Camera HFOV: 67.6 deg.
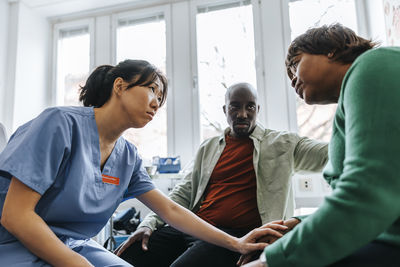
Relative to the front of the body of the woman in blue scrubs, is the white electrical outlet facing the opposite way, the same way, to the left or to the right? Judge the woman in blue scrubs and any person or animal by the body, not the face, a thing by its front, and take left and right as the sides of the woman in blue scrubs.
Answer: to the right

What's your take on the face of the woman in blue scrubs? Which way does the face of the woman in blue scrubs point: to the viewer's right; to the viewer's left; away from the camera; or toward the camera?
to the viewer's right

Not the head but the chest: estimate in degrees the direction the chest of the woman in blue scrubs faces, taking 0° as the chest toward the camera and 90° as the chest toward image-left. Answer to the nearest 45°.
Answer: approximately 315°

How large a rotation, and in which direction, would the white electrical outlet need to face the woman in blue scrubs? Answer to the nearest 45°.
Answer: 0° — it already faces them

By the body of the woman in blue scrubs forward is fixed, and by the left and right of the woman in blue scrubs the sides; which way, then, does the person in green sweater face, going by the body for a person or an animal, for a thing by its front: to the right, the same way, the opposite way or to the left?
the opposite way

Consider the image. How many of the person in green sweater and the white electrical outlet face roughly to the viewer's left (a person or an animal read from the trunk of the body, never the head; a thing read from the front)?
1

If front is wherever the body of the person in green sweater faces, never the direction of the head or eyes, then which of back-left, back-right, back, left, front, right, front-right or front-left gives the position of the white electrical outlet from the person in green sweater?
right

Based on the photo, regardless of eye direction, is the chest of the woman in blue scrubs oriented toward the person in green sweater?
yes

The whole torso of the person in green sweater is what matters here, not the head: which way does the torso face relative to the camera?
to the viewer's left

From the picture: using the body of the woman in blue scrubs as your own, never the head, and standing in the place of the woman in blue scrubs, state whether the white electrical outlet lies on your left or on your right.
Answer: on your left
